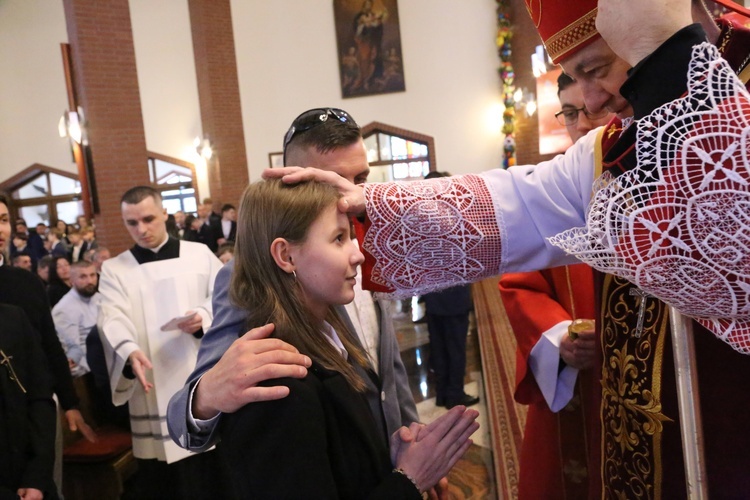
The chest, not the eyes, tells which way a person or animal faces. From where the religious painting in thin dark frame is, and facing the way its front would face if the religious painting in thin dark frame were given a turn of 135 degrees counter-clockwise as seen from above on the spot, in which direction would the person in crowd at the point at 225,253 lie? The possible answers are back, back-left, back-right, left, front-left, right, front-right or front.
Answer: back-right

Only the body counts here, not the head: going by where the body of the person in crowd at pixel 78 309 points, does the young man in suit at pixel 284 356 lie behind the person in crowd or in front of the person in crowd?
in front

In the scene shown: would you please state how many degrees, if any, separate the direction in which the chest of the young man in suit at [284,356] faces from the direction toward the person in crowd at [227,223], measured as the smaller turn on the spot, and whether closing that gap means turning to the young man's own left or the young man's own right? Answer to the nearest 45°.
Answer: approximately 135° to the young man's own left

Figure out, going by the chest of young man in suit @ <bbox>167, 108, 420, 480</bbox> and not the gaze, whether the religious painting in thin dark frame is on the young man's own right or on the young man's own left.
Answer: on the young man's own left

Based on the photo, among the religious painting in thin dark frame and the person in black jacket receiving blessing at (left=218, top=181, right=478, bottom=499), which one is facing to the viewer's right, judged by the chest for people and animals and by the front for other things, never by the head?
the person in black jacket receiving blessing

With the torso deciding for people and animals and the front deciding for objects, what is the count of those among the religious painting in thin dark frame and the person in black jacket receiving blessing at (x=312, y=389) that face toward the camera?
1

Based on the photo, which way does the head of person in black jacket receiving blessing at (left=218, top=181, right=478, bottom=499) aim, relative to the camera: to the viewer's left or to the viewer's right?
to the viewer's right

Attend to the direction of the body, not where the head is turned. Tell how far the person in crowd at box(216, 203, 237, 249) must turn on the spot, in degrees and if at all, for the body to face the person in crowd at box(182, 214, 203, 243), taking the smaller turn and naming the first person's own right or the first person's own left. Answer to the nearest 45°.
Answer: approximately 135° to the first person's own right

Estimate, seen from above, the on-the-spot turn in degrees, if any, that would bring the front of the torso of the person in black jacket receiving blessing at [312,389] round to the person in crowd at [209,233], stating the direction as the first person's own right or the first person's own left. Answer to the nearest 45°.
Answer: approximately 90° to the first person's own left

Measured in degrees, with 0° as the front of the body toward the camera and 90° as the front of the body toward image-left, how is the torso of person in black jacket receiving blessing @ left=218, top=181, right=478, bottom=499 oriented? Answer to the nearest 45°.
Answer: approximately 270°

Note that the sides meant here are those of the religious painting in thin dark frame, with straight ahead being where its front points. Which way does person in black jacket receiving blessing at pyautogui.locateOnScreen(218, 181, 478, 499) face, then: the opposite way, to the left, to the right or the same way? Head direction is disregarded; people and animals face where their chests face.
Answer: to the left

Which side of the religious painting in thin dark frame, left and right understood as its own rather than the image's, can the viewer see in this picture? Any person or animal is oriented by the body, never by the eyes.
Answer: front

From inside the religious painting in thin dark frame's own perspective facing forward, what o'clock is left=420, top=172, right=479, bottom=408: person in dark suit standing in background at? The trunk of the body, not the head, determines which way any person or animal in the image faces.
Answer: The person in dark suit standing in background is roughly at 12 o'clock from the religious painting in thin dark frame.
